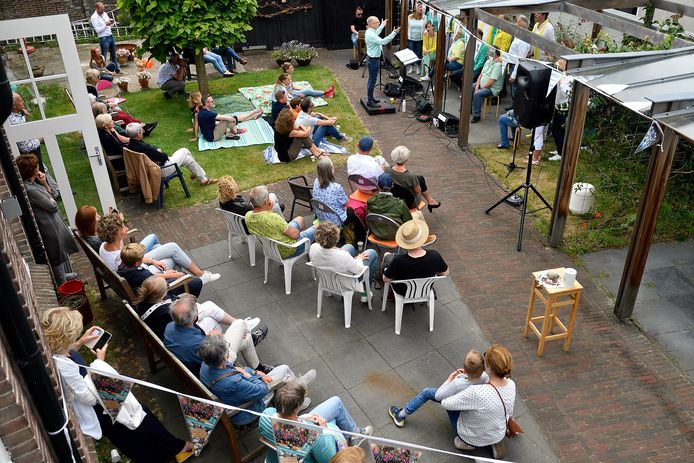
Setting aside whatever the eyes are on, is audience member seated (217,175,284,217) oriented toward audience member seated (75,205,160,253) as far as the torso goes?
no

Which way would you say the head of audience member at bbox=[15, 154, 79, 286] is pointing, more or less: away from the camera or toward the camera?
away from the camera

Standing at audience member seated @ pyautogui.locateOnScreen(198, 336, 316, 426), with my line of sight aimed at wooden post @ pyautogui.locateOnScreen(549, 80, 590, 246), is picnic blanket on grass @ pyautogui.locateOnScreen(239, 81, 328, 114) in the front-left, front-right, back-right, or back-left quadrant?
front-left

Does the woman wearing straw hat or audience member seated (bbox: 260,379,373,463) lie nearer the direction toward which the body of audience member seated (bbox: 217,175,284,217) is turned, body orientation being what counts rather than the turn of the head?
the woman wearing straw hat

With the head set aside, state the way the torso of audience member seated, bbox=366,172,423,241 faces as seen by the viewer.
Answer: away from the camera

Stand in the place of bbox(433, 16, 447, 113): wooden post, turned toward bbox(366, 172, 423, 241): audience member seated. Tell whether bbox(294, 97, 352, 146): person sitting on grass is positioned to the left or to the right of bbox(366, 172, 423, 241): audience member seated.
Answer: right

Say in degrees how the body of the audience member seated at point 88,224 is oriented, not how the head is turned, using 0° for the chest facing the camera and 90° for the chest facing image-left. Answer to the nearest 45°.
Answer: approximately 225°

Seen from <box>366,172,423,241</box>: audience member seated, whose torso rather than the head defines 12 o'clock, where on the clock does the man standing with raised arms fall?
The man standing with raised arms is roughly at 12 o'clock from the audience member seated.

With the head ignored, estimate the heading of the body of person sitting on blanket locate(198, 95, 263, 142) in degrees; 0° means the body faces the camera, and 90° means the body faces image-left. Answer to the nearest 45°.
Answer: approximately 270°

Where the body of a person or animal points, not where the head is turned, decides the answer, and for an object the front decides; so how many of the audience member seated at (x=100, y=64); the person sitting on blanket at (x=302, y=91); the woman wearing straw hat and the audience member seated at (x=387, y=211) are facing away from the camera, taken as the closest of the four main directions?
2

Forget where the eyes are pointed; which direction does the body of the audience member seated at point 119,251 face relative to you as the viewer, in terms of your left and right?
facing to the right of the viewer

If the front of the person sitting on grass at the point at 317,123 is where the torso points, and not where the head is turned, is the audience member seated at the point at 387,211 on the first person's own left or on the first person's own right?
on the first person's own right

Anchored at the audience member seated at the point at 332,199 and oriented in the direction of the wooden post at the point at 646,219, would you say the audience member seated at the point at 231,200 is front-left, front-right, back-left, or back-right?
back-right

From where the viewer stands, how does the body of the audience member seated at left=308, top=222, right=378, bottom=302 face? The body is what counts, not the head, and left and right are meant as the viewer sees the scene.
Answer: facing away from the viewer and to the right of the viewer

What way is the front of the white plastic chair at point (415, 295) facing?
away from the camera

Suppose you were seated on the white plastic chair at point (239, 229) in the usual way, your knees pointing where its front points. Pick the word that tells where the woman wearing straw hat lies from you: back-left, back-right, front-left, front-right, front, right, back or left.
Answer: right

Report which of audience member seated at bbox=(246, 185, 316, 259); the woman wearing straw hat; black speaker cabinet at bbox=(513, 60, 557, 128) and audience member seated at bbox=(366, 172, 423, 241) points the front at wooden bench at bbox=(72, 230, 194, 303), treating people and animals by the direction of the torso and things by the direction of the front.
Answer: the black speaker cabinet

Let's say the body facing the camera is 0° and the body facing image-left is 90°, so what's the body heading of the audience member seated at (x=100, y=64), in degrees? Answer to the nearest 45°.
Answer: approximately 315°
